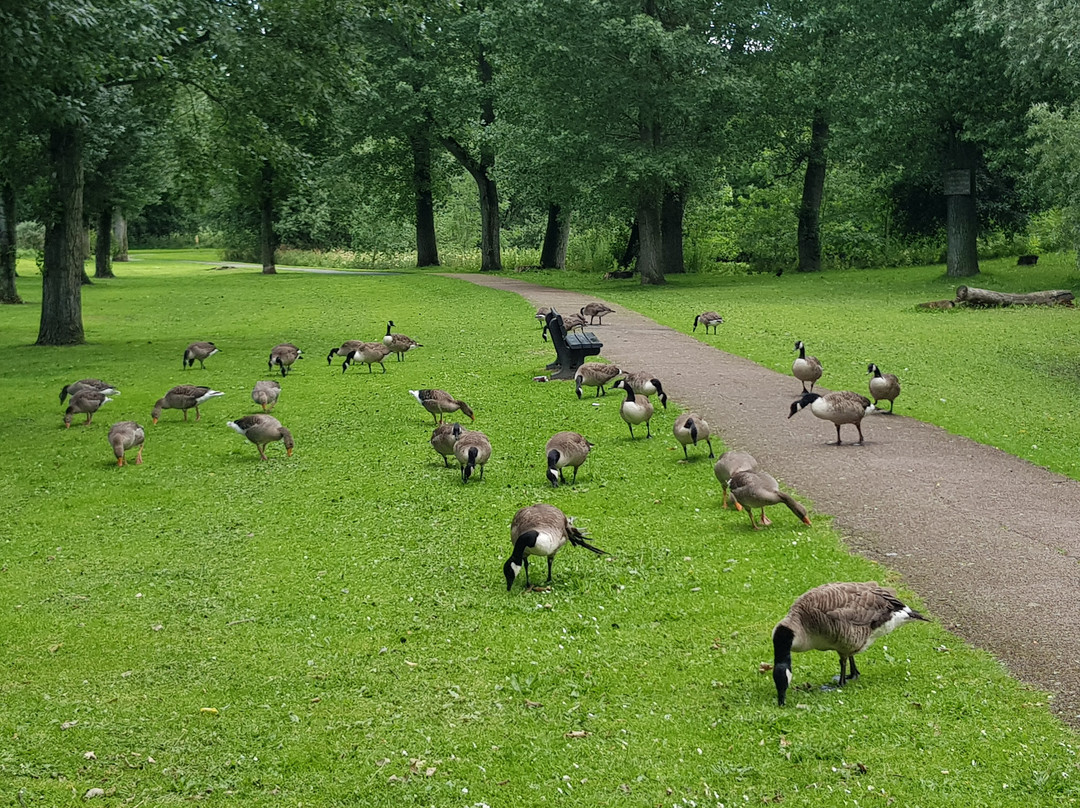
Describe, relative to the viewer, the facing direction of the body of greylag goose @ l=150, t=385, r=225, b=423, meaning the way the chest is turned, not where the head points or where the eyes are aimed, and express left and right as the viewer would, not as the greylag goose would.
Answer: facing to the left of the viewer

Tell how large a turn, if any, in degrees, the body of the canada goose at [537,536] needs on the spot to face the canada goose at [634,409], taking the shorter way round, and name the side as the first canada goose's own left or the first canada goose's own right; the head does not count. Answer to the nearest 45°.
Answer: approximately 135° to the first canada goose's own right

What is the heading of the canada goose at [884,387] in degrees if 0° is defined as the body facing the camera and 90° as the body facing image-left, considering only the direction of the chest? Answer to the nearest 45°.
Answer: approximately 45°

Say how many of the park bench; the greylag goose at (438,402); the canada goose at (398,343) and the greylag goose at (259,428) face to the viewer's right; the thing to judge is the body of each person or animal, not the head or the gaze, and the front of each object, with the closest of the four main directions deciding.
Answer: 3

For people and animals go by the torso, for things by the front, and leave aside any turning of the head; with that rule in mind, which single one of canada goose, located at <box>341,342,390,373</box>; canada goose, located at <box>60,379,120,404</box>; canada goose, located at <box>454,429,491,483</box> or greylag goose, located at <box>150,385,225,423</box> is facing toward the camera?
canada goose, located at <box>454,429,491,483</box>

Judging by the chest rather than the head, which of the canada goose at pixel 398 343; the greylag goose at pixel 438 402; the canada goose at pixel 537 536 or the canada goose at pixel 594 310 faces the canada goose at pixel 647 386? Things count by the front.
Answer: the greylag goose at pixel 438 402

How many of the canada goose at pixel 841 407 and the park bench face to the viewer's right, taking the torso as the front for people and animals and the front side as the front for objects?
1

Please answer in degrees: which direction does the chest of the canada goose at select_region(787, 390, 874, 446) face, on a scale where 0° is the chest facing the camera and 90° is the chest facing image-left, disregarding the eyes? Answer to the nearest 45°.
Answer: approximately 90°

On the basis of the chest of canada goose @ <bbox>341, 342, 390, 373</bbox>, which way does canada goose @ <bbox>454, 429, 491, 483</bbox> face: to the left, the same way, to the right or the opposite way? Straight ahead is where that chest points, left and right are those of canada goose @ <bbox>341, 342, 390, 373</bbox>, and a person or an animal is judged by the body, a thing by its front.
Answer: to the left

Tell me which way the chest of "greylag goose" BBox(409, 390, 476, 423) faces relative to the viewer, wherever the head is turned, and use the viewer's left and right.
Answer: facing to the right of the viewer

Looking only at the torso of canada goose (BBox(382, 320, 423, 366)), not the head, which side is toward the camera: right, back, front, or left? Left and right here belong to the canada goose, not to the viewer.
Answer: left

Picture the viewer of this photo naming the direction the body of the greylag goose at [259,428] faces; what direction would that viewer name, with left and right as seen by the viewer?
facing to the right of the viewer

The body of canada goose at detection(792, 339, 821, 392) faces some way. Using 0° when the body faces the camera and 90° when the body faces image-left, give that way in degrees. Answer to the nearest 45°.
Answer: approximately 45°
